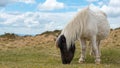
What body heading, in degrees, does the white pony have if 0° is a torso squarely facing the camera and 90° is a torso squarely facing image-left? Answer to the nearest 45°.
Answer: approximately 45°
